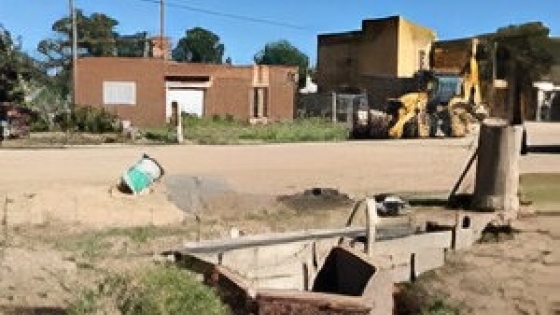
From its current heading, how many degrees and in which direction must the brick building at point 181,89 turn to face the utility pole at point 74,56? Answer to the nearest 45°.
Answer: approximately 45° to its right

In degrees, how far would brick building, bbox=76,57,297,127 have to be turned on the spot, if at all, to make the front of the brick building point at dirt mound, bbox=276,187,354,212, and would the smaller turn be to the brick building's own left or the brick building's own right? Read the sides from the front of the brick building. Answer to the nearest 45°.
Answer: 0° — it already faces it

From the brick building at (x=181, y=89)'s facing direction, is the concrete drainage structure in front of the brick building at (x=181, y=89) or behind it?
in front

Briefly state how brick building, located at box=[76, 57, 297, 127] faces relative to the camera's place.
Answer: facing the viewer

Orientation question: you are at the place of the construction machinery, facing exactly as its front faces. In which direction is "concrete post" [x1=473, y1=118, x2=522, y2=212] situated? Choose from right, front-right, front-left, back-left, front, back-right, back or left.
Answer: left

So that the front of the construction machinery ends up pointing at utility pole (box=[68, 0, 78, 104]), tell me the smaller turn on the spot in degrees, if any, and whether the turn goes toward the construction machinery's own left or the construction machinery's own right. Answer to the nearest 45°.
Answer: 0° — it already faces it

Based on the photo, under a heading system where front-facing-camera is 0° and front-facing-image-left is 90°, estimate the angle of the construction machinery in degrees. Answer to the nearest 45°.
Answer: approximately 90°

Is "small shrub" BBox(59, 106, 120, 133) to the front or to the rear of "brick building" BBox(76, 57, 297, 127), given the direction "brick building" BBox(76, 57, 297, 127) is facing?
to the front

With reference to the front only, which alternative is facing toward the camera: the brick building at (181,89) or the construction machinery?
the brick building

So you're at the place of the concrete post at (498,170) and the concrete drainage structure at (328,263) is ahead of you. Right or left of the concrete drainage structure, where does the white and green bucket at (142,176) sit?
right

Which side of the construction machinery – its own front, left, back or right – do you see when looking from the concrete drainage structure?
left

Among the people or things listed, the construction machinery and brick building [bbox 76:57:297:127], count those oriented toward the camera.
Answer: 1

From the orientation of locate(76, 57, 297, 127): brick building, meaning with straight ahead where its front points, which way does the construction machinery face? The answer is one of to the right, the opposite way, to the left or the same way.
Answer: to the right
